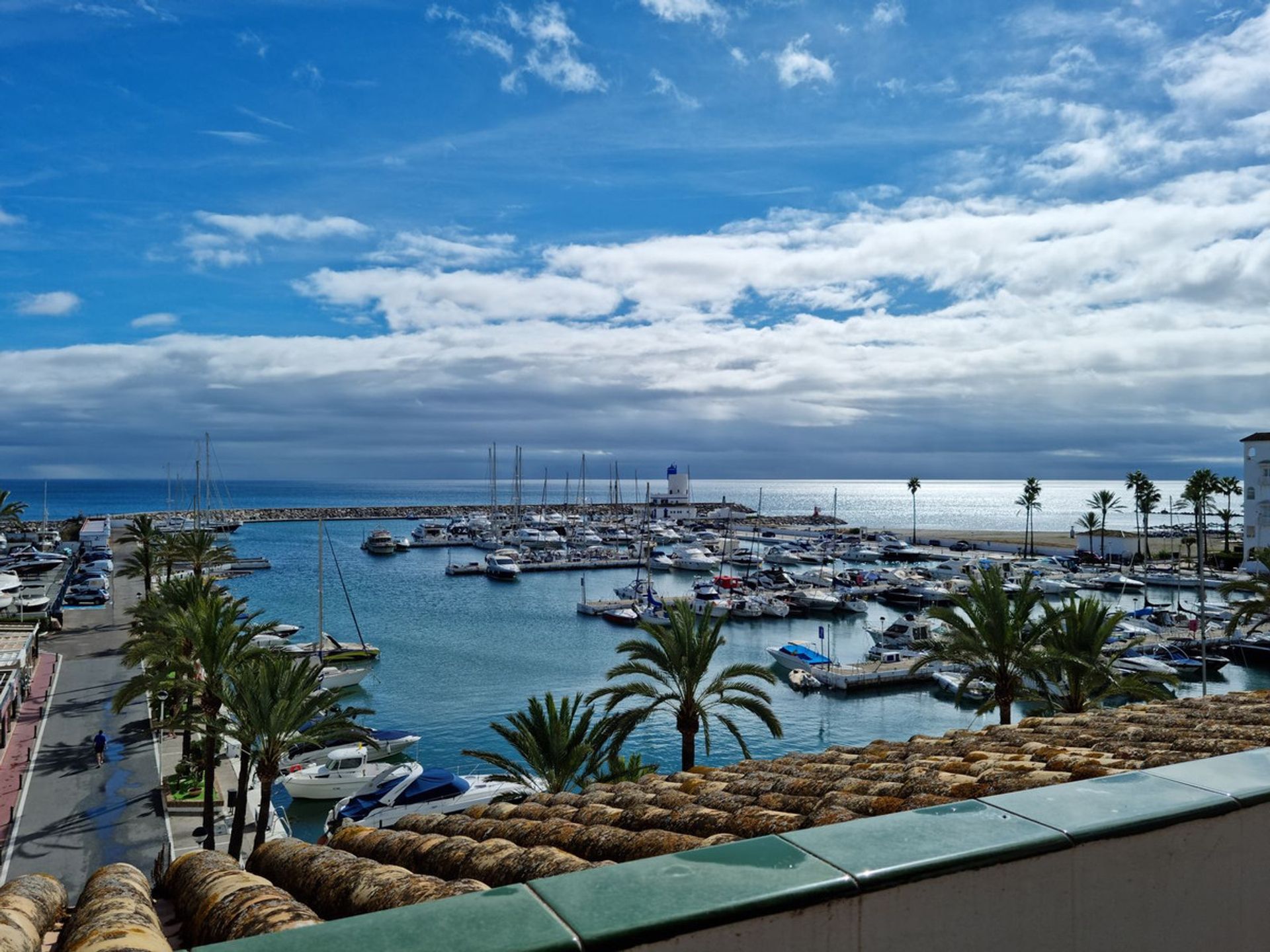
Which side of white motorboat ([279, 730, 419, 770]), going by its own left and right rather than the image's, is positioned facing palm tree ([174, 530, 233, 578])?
left

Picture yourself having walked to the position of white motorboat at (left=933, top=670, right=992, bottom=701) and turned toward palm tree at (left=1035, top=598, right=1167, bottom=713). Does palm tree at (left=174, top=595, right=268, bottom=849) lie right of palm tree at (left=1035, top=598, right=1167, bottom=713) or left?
right

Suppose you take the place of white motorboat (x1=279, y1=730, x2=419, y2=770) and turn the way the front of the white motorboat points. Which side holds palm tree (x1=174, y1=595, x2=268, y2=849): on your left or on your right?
on your right

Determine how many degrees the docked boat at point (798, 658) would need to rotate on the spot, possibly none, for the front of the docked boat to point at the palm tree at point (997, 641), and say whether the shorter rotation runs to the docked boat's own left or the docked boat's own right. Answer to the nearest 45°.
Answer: approximately 135° to the docked boat's own left

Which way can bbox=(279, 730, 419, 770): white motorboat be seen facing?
to the viewer's right

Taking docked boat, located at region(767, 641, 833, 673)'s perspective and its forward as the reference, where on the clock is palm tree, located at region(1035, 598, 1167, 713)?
The palm tree is roughly at 7 o'clock from the docked boat.

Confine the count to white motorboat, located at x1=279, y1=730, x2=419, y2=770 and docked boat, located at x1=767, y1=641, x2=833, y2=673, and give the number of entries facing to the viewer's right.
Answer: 1
